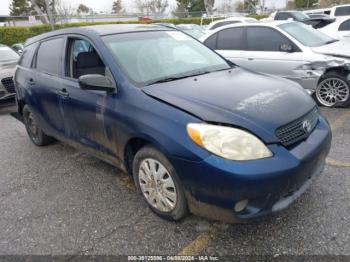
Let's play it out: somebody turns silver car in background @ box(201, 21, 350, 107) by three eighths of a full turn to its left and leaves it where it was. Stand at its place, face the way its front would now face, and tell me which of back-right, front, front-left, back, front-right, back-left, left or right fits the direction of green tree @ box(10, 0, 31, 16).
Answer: front-left

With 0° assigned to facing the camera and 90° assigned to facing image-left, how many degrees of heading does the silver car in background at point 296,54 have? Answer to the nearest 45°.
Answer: approximately 315°

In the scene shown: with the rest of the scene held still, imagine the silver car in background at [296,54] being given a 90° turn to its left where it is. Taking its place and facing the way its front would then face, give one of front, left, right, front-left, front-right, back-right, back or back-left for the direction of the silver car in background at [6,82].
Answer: back-left
